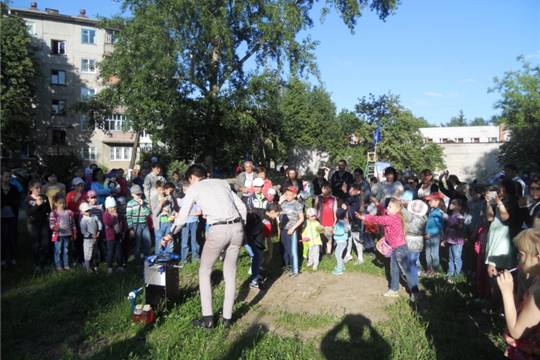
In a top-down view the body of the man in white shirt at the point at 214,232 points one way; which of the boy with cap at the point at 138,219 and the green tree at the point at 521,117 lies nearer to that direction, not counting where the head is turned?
the boy with cap

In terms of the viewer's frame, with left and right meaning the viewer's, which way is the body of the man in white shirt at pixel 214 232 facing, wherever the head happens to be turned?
facing away from the viewer and to the left of the viewer

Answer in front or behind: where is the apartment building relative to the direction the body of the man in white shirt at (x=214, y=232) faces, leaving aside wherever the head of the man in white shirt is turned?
in front

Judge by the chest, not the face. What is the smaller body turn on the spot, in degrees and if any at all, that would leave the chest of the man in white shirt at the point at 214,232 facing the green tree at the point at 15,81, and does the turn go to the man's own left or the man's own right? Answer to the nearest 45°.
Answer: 0° — they already face it

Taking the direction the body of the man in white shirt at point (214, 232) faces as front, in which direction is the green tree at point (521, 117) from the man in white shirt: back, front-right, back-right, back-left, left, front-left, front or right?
right

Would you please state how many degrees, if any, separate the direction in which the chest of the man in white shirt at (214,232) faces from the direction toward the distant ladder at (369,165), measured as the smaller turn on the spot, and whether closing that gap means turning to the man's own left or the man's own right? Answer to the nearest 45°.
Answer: approximately 90° to the man's own right

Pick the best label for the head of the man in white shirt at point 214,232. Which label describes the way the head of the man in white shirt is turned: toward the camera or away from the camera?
away from the camera
